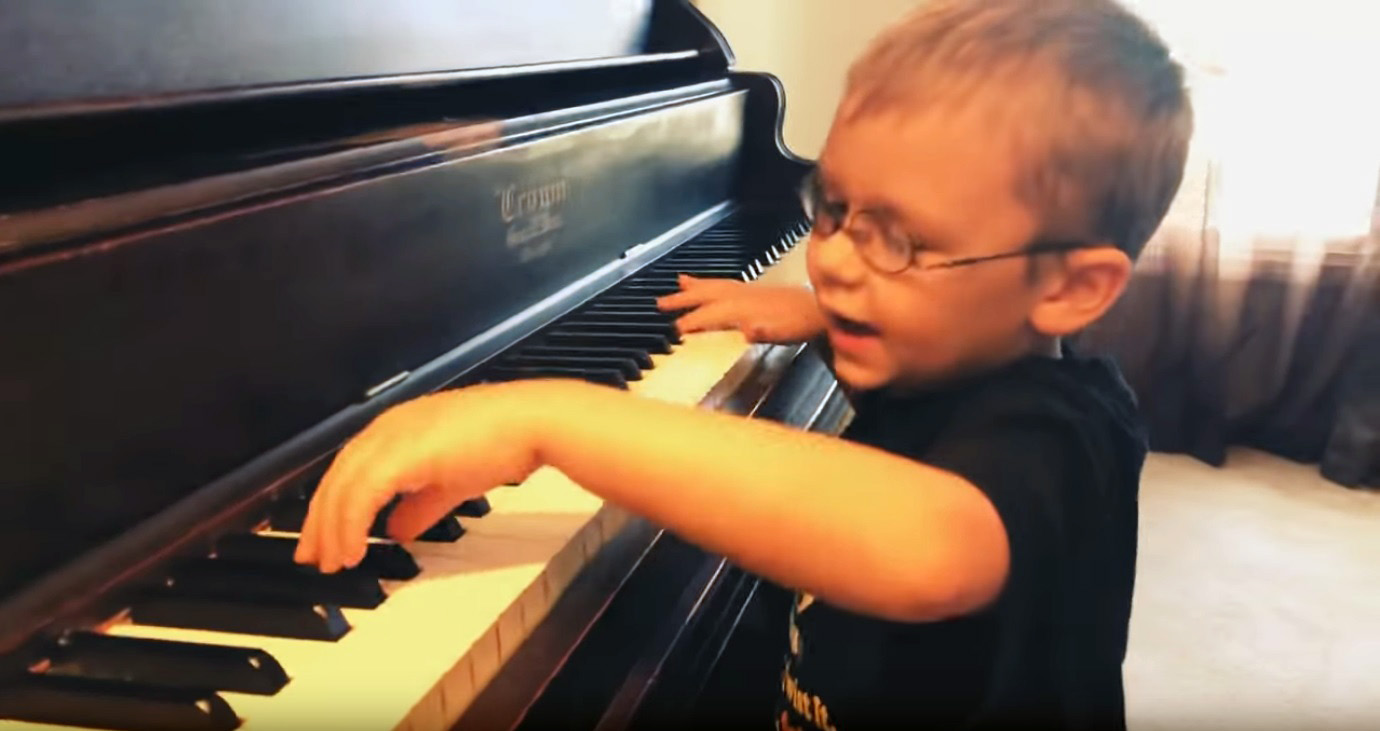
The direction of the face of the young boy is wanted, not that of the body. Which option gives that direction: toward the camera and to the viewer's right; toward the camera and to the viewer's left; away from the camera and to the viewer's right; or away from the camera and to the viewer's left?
toward the camera and to the viewer's left

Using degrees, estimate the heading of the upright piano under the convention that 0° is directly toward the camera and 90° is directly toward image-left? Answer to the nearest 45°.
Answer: approximately 315°

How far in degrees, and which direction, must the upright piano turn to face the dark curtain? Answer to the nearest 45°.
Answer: approximately 90° to its left
